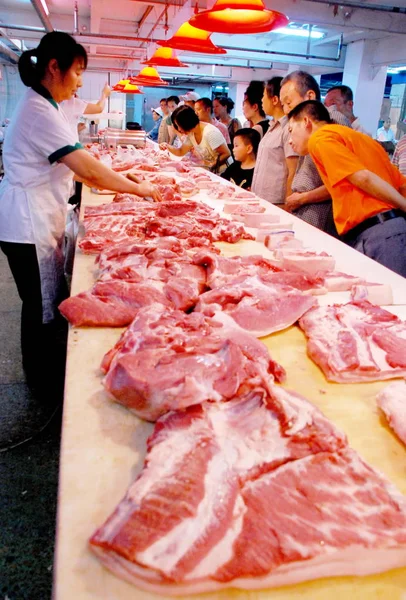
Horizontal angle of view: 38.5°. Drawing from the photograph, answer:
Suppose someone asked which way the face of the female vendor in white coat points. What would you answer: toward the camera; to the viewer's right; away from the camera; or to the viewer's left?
to the viewer's right

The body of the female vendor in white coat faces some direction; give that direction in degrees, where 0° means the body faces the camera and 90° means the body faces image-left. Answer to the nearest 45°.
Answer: approximately 270°

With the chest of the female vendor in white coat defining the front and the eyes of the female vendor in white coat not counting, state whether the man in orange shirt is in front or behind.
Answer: in front

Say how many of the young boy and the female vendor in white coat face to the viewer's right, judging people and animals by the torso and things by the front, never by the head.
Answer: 1

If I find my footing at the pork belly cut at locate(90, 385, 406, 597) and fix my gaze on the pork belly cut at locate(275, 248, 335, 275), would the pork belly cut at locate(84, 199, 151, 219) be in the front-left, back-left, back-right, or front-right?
front-left

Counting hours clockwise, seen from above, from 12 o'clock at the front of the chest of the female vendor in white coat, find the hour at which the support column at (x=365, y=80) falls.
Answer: The support column is roughly at 10 o'clock from the female vendor in white coat.

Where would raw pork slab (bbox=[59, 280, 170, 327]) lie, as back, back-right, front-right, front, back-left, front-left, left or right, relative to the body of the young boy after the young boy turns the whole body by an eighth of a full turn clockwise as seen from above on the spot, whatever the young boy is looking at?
left

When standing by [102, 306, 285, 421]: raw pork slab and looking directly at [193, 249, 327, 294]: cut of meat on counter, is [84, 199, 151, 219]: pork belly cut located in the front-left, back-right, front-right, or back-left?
front-left

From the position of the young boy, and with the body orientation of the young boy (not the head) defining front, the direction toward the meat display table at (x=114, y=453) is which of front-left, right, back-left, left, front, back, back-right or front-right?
front-left

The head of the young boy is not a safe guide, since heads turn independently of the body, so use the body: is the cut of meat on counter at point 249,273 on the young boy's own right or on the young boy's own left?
on the young boy's own left

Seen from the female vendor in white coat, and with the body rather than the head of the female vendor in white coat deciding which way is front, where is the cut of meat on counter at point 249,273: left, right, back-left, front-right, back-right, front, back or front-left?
front-right

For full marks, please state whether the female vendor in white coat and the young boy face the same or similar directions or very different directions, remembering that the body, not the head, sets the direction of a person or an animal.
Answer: very different directions
